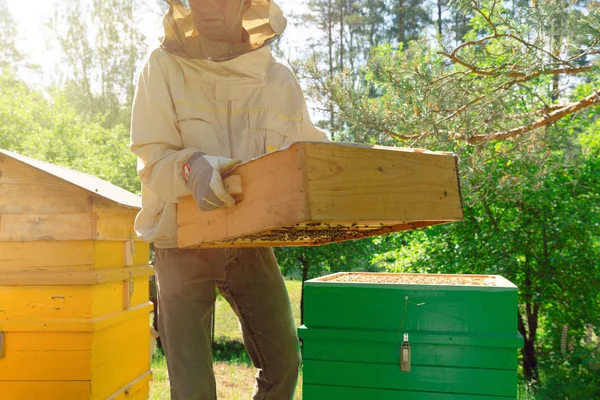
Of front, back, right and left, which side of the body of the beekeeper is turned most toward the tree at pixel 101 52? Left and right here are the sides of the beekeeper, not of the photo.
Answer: back

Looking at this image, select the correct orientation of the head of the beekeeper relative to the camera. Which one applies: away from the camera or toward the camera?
toward the camera

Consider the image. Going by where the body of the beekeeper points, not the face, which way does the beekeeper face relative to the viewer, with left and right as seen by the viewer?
facing the viewer

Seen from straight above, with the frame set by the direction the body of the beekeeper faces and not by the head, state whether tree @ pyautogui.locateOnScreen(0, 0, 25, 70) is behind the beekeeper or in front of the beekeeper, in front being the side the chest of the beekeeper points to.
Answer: behind

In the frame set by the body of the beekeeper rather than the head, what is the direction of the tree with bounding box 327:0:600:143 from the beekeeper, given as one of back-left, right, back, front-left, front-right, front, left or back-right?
back-left
